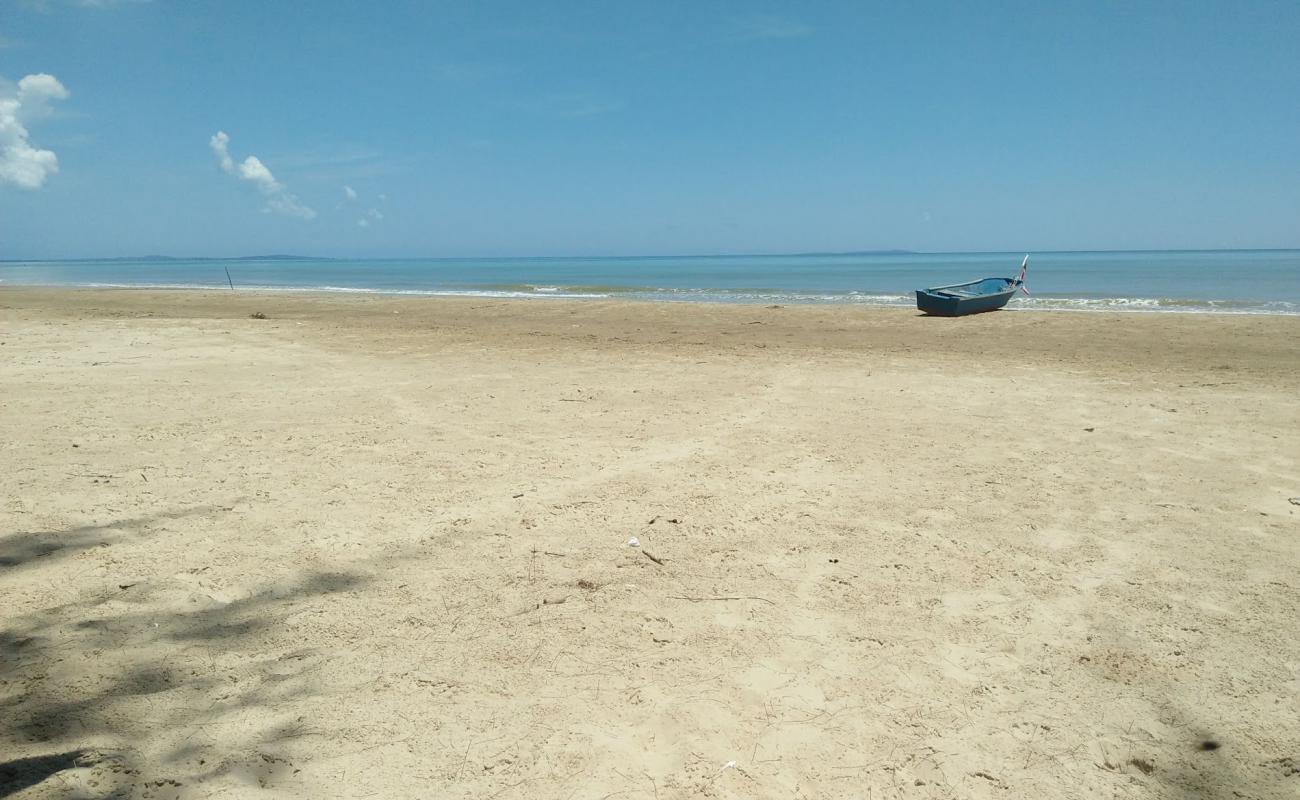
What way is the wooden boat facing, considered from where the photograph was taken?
facing away from the viewer and to the right of the viewer
